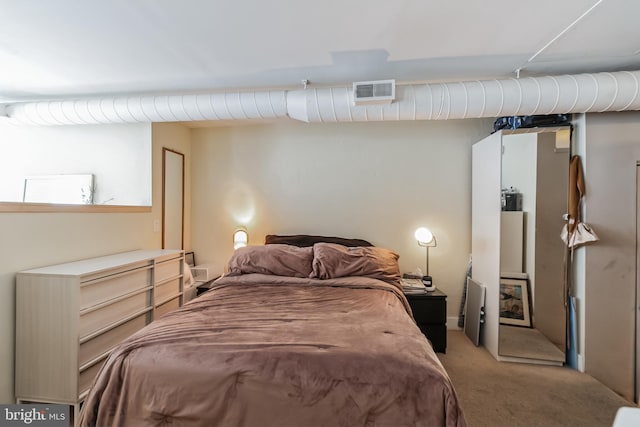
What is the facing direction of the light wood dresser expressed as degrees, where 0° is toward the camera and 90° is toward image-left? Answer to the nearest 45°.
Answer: approximately 315°

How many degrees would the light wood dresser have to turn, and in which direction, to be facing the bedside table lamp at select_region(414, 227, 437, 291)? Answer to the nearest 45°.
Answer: approximately 45° to its left

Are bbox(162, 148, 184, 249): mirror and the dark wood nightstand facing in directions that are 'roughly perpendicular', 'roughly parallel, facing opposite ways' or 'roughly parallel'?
roughly perpendicular

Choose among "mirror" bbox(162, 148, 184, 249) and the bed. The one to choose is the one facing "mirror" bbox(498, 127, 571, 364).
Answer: "mirror" bbox(162, 148, 184, 249)

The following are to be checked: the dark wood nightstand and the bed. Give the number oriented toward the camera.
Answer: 2

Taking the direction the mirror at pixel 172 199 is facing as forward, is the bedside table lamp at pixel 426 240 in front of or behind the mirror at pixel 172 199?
in front

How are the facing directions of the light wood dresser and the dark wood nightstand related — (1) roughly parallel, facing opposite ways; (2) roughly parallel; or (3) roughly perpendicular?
roughly perpendicular

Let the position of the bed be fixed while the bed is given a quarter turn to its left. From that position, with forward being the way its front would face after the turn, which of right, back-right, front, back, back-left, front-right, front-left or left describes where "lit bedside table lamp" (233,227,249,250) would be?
left

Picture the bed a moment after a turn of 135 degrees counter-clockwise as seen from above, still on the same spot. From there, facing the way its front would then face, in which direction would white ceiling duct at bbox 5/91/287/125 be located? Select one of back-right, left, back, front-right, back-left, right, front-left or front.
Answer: left

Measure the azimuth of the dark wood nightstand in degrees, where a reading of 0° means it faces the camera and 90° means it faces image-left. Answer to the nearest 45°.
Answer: approximately 0°

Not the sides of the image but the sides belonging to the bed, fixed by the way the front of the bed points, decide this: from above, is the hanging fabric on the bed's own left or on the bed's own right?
on the bed's own left

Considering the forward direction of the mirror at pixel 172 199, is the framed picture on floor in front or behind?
in front

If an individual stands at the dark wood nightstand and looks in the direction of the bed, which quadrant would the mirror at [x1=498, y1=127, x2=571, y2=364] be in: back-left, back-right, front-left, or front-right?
back-left

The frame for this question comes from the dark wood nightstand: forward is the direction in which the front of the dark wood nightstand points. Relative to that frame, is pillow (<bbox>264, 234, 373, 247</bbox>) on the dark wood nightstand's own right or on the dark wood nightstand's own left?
on the dark wood nightstand's own right

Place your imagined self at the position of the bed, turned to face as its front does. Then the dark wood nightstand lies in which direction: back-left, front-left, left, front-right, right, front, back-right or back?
back-left
